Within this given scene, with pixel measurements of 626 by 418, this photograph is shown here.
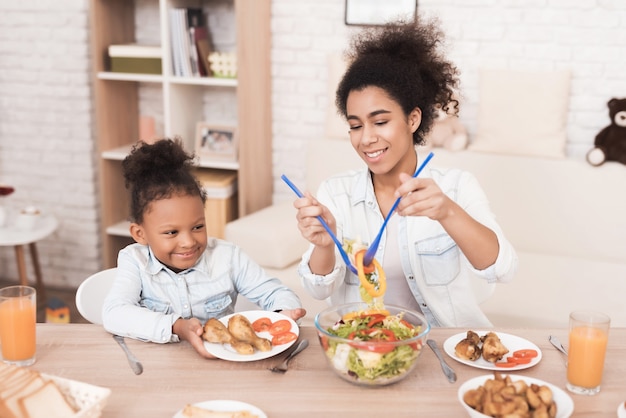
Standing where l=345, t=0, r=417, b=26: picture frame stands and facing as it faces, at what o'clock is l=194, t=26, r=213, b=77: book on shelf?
The book on shelf is roughly at 3 o'clock from the picture frame.

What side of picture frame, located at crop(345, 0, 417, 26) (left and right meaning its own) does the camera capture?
front

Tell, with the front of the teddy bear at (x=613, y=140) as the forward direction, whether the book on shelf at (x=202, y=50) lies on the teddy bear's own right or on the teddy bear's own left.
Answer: on the teddy bear's own right

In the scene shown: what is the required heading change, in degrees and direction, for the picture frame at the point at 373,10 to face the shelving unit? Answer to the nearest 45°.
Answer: approximately 90° to its right

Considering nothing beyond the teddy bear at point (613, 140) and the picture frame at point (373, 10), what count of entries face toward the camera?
2

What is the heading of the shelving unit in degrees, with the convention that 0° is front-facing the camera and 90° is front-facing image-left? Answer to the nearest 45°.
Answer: approximately 45°

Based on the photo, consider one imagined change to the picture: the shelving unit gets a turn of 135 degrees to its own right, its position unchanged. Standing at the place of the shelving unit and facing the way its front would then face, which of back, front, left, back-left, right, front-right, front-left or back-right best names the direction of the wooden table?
back

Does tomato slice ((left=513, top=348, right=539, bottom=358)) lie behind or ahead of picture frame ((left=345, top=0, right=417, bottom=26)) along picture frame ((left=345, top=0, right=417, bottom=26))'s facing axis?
ahead

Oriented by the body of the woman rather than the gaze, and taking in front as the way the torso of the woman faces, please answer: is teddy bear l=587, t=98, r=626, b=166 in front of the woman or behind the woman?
behind

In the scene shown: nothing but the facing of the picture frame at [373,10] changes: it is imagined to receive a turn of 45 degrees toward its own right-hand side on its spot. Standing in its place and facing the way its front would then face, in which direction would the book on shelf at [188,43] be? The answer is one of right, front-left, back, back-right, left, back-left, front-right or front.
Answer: front-right

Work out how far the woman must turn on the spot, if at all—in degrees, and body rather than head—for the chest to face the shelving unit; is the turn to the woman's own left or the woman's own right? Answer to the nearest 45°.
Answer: approximately 90° to the woman's own right

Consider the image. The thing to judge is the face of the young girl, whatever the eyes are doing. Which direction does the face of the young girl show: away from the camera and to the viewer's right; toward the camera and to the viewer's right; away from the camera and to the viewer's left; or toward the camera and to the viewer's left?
toward the camera and to the viewer's right

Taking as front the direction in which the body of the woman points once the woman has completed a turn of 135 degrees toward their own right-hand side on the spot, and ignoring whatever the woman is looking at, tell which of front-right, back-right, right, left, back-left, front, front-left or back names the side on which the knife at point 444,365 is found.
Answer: back

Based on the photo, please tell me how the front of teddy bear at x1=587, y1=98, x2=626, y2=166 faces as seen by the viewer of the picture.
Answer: facing the viewer

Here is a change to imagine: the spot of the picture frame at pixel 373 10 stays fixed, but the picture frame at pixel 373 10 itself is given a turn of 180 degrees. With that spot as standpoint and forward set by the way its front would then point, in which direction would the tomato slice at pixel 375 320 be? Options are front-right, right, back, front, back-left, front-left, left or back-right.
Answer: back

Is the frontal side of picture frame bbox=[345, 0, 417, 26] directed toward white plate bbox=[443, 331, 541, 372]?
yes

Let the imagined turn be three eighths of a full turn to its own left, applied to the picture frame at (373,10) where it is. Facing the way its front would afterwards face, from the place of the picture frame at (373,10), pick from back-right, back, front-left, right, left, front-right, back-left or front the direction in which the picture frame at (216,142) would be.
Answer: back-left

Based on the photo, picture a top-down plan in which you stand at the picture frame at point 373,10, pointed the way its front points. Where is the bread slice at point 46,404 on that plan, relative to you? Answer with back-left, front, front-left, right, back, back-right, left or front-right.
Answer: front

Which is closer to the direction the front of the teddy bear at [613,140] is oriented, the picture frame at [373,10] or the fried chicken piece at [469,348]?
the fried chicken piece

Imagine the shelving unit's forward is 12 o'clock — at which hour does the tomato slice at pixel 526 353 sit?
The tomato slice is roughly at 10 o'clock from the shelving unit.
